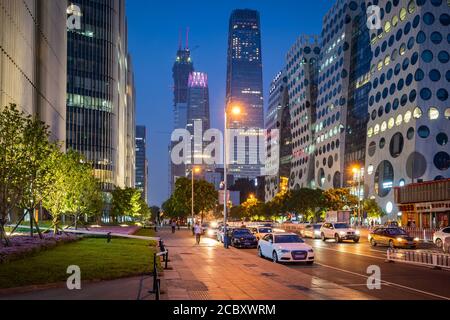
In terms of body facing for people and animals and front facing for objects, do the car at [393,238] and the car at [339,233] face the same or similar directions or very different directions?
same or similar directions

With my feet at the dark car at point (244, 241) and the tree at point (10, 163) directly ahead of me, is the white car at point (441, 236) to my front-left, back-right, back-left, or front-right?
back-left

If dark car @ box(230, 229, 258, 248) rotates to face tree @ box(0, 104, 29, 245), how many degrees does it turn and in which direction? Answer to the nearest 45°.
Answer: approximately 90° to its right

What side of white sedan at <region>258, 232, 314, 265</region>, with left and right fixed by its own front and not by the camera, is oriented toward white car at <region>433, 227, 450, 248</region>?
left

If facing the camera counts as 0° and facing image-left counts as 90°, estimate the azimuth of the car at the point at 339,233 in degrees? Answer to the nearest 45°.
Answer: approximately 315°

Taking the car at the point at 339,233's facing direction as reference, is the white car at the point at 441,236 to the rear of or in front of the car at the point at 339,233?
in front
